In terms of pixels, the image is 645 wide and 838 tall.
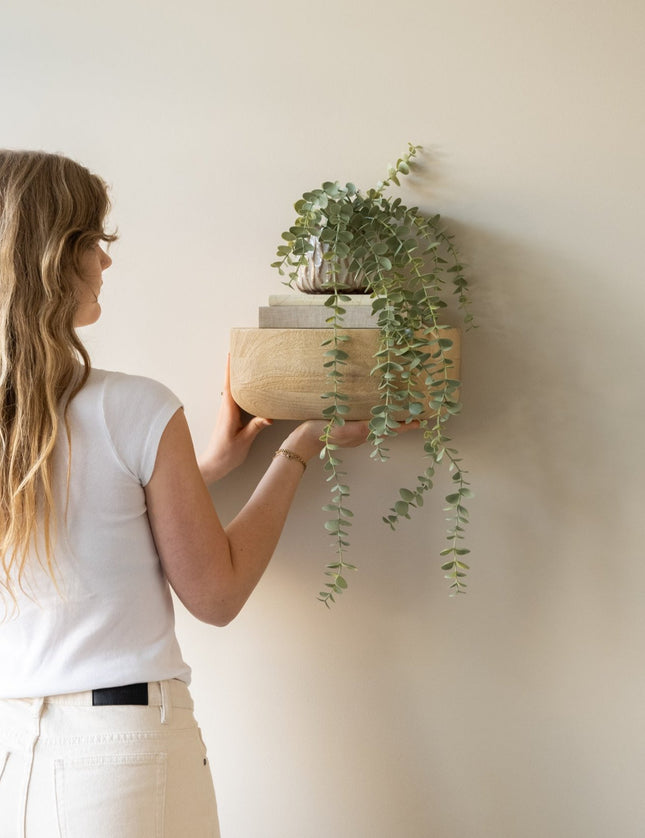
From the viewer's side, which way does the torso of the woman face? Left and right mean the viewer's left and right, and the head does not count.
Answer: facing away from the viewer and to the right of the viewer

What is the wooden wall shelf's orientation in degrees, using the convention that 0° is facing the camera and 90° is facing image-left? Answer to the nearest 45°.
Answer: approximately 0°
